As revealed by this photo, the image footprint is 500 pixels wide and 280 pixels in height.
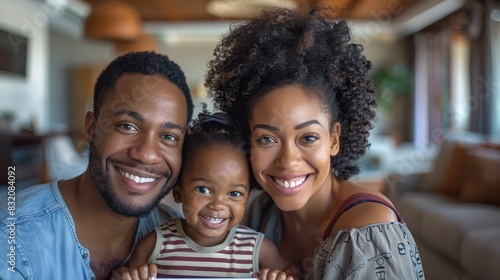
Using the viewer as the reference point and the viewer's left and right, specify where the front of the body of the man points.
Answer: facing the viewer and to the right of the viewer

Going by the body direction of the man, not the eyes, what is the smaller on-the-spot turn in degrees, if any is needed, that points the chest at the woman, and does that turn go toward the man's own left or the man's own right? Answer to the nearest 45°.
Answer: approximately 45° to the man's own left

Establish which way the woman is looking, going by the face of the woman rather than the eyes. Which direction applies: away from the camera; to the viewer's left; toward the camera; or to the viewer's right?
toward the camera

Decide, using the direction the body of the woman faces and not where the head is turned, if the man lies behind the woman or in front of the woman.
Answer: in front

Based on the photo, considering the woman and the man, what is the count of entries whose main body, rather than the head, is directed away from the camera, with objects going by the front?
0

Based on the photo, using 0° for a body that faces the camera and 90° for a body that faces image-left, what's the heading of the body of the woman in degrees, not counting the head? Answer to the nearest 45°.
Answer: approximately 45°

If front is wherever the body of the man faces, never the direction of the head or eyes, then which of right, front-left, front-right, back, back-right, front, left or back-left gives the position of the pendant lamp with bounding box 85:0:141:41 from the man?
back-left

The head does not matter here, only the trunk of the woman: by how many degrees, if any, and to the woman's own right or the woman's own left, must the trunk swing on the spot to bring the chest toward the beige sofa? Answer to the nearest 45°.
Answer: approximately 180°
